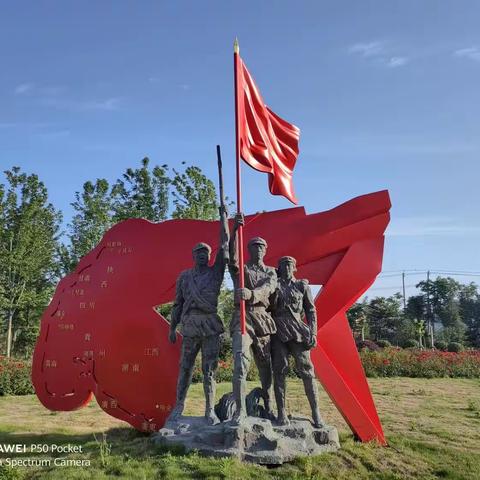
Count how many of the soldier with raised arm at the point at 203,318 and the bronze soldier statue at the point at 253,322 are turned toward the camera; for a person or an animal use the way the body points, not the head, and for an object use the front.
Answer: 2

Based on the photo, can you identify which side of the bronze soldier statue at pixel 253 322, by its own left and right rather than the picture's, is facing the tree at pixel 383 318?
back

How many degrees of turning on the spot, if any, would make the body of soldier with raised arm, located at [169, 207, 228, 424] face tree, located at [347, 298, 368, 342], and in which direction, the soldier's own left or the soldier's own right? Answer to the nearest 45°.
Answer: approximately 180°

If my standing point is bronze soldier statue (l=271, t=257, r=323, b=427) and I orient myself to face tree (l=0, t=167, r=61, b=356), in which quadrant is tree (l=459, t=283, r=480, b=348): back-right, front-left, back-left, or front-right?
front-right

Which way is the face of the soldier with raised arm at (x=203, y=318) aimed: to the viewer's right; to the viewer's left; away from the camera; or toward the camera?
toward the camera

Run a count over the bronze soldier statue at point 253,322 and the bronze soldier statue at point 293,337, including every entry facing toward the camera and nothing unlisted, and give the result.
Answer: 2

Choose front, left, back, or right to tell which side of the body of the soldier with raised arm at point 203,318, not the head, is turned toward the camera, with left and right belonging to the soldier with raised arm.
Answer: front

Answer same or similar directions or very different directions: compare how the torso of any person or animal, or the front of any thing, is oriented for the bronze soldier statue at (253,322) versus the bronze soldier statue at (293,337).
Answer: same or similar directions

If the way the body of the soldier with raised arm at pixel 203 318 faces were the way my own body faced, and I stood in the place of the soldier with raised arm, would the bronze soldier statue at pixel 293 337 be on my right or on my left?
on my left

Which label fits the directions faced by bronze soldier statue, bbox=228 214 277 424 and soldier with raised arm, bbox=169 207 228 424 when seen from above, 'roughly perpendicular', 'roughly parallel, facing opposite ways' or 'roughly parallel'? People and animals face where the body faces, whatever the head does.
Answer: roughly parallel

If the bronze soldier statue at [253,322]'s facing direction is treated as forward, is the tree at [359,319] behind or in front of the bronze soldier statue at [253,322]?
behind

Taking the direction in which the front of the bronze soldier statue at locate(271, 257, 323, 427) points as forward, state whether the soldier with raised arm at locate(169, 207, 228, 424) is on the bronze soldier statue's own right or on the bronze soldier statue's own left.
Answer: on the bronze soldier statue's own right

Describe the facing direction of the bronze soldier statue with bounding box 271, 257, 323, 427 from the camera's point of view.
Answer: facing the viewer
